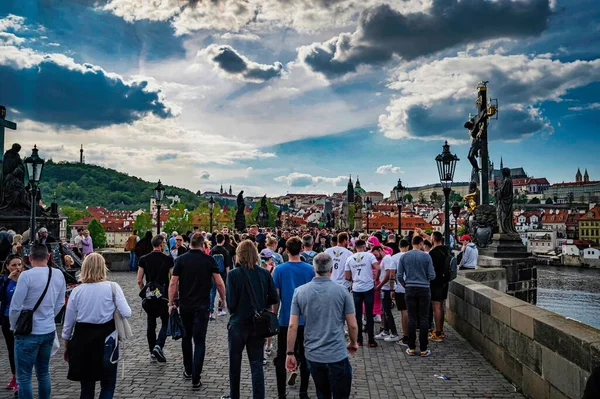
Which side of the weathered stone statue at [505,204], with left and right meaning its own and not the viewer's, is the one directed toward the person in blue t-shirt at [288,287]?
left

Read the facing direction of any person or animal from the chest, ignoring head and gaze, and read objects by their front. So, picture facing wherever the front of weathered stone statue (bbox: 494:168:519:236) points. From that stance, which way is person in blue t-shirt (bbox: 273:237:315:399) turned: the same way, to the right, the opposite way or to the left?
to the right

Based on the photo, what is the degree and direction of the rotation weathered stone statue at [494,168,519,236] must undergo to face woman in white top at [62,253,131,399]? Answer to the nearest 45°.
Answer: approximately 90° to its left

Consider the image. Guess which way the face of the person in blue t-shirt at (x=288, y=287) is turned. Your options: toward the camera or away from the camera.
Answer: away from the camera

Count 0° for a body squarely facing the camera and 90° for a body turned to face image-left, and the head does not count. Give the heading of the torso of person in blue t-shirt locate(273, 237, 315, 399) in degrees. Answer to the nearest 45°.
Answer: approximately 180°

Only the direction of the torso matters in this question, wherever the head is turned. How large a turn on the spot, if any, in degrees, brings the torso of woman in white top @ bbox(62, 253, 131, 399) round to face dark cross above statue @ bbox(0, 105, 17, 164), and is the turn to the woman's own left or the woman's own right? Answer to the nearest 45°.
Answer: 0° — they already face it

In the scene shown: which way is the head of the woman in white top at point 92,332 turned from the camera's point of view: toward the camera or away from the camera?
away from the camera

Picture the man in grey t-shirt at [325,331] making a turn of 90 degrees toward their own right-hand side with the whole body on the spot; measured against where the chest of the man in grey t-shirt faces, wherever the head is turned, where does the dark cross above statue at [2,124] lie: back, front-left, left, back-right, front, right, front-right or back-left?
back-left

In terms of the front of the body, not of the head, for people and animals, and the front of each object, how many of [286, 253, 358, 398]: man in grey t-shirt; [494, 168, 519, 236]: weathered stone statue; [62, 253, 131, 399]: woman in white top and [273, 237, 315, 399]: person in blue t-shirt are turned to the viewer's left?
1

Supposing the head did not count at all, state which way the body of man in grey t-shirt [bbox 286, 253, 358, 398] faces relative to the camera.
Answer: away from the camera

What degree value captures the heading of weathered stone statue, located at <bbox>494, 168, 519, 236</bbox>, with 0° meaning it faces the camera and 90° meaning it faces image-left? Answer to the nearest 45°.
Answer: approximately 90°

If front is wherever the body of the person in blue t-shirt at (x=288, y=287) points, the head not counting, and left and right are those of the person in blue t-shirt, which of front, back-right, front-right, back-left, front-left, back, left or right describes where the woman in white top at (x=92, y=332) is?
back-left

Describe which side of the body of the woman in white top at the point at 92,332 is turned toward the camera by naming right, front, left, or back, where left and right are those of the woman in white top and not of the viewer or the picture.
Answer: back

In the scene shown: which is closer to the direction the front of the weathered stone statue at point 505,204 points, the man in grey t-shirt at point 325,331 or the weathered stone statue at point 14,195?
the weathered stone statue

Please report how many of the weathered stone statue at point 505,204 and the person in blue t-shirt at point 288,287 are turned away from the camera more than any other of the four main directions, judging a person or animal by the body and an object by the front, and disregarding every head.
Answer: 1

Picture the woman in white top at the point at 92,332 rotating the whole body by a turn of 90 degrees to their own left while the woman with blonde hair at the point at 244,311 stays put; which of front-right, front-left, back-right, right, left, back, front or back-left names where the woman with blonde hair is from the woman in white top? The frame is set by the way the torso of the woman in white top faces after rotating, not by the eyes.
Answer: back

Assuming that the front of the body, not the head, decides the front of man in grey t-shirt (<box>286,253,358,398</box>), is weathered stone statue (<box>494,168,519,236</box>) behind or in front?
in front

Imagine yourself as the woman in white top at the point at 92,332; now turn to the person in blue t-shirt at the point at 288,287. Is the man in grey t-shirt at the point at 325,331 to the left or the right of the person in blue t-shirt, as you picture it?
right
